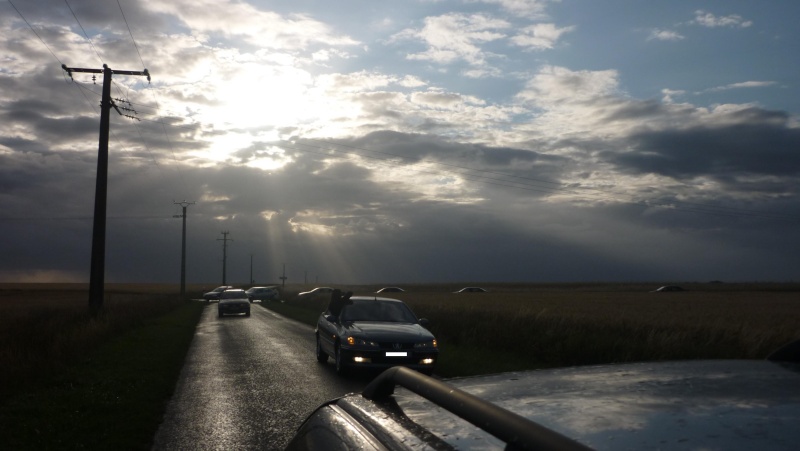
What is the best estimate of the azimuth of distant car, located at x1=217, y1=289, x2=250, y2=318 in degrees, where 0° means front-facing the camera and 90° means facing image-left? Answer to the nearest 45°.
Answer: approximately 0°

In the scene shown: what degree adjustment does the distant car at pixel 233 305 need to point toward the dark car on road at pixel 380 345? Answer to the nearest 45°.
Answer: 0° — it already faces it
